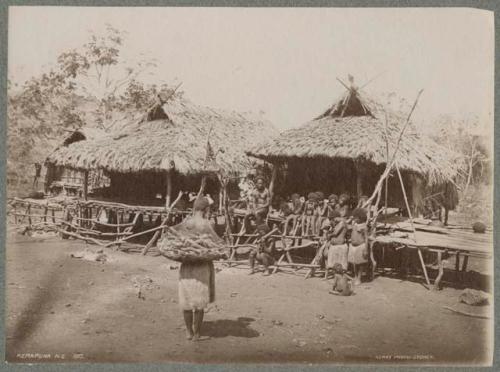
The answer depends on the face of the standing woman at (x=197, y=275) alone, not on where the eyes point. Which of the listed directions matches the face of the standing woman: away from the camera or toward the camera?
away from the camera

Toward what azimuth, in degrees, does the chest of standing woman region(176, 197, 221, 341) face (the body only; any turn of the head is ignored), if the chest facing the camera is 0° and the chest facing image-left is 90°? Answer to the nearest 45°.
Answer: approximately 180°

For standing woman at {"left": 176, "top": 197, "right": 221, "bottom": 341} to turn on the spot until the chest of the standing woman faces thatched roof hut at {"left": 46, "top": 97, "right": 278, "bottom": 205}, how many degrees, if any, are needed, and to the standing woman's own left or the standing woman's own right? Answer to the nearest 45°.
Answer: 0° — they already face it

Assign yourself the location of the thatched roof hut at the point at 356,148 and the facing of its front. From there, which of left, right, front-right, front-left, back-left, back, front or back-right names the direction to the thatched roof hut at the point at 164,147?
right

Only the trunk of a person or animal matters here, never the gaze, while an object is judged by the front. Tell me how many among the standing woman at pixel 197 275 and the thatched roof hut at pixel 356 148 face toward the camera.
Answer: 1

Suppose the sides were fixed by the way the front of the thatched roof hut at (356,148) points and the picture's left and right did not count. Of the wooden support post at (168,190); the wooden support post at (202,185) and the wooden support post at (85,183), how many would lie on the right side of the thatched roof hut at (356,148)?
3

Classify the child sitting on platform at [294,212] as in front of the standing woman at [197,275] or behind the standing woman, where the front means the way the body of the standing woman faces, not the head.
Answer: in front

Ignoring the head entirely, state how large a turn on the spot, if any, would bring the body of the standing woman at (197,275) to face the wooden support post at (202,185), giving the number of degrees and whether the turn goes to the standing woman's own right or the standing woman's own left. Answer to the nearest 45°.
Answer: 0° — they already face it

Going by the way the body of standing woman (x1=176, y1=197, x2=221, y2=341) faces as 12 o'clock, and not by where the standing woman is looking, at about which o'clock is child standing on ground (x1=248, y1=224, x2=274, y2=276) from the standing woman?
The child standing on ground is roughly at 1 o'clock from the standing woman.

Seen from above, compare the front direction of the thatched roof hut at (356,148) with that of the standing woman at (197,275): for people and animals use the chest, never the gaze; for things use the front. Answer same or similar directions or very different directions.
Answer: very different directions

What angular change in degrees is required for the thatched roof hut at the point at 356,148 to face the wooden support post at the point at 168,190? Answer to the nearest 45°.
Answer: approximately 90° to its right

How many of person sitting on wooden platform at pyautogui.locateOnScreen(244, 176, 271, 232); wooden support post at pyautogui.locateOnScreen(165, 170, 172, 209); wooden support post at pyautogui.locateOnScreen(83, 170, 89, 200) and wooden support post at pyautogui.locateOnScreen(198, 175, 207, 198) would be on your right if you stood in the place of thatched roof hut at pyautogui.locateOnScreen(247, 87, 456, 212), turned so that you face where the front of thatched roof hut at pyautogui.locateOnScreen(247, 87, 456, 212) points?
4

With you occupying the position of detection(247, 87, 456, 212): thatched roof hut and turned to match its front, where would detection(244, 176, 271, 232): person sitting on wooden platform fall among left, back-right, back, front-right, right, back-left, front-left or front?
right
